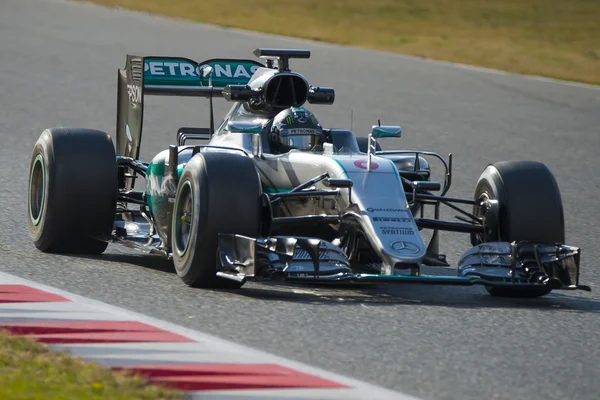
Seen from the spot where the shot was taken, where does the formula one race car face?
facing the viewer
